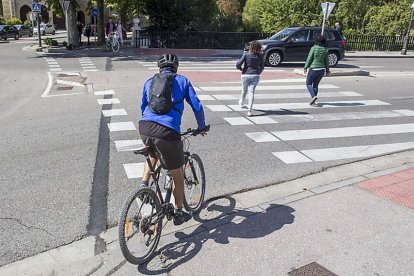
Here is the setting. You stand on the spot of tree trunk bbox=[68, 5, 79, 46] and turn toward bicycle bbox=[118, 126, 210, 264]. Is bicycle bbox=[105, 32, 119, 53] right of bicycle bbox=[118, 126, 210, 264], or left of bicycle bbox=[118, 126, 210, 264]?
left

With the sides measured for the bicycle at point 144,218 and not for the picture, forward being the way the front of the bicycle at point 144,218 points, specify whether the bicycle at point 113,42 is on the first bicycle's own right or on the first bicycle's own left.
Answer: on the first bicycle's own left

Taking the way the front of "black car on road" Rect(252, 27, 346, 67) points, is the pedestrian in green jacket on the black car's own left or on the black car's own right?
on the black car's own left

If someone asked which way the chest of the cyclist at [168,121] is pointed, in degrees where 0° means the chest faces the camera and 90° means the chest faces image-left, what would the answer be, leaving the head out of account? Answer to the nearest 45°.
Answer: approximately 225°

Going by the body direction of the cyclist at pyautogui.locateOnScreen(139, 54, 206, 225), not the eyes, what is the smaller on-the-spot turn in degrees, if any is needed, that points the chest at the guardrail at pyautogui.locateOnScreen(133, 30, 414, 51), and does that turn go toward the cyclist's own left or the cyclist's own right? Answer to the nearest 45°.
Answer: approximately 45° to the cyclist's own left

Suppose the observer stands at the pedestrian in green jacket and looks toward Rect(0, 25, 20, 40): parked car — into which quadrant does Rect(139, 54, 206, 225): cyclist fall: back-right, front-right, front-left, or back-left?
back-left

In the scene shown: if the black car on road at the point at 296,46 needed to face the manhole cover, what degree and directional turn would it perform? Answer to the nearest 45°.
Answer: approximately 90° to its left

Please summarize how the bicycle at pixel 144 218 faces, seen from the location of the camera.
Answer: facing away from the viewer and to the right of the viewer

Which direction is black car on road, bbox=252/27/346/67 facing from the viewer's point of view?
to the viewer's left

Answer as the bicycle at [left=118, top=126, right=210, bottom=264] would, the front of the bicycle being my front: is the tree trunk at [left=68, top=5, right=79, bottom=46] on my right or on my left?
on my left

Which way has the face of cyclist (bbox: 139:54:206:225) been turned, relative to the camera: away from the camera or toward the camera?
away from the camera
